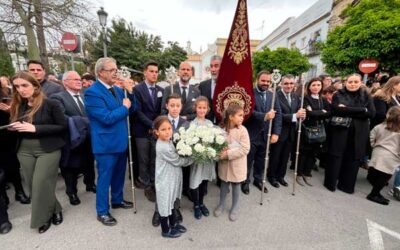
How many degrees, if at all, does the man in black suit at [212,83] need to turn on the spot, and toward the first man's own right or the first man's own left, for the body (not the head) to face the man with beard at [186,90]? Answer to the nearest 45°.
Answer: approximately 45° to the first man's own right

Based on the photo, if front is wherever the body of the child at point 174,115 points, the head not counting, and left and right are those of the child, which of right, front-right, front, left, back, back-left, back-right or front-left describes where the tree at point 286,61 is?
back-left

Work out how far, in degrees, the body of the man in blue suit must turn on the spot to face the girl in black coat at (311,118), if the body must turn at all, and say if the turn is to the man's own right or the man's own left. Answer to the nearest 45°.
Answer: approximately 45° to the man's own left

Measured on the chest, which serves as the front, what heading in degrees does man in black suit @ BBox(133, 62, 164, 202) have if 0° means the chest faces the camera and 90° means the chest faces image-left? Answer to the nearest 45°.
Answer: approximately 315°

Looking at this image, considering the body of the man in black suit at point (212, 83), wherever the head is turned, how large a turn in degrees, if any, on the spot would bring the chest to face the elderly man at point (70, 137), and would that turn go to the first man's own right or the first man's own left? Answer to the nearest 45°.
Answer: approximately 90° to the first man's own right

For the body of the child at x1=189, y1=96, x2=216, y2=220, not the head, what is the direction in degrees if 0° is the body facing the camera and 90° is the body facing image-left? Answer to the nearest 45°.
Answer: approximately 0°

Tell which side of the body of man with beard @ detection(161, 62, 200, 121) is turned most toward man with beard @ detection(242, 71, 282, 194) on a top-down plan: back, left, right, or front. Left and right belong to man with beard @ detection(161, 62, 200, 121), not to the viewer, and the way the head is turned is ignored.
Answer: left

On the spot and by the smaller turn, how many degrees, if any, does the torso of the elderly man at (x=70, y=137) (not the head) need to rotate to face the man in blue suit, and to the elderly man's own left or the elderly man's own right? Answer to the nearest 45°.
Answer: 0° — they already face them
